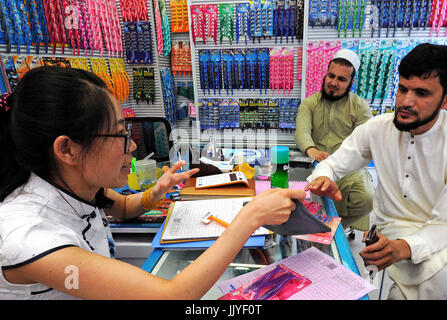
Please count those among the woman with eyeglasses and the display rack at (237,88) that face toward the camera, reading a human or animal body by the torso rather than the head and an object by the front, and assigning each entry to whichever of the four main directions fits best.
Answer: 1

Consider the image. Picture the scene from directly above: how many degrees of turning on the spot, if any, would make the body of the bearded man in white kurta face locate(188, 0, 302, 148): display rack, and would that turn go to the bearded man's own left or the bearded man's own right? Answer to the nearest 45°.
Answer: approximately 90° to the bearded man's own right

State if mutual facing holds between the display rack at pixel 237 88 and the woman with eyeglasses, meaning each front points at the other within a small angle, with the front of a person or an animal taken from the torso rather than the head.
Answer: no

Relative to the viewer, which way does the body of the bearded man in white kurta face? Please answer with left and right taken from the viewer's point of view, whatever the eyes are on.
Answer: facing the viewer and to the left of the viewer

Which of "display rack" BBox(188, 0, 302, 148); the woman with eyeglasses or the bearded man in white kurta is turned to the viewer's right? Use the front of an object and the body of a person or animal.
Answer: the woman with eyeglasses

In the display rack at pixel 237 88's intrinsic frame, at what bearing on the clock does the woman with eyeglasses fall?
The woman with eyeglasses is roughly at 12 o'clock from the display rack.

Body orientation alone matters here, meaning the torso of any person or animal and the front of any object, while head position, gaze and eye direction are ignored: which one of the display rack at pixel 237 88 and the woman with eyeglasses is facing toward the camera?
the display rack

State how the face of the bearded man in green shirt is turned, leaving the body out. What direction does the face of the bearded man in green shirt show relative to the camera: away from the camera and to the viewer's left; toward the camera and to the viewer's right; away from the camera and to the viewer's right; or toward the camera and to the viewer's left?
toward the camera and to the viewer's left

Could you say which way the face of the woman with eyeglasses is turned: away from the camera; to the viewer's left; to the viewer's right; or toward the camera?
to the viewer's right

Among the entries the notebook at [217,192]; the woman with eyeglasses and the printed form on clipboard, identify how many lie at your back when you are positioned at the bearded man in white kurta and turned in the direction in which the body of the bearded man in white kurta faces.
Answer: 0

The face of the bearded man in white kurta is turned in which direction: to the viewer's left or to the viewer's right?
to the viewer's left

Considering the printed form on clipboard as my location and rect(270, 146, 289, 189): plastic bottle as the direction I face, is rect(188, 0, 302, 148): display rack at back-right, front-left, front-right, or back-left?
front-left

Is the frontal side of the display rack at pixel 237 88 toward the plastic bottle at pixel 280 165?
yes

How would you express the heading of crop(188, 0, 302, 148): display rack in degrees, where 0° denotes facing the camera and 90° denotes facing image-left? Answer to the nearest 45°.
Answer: approximately 0°

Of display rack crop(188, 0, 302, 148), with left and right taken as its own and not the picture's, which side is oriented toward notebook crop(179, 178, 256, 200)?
front

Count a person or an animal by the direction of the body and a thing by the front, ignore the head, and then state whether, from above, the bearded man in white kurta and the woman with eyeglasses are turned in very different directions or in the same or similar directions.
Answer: very different directions

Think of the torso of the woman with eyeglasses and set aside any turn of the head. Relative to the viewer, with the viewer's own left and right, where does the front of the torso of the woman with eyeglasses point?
facing to the right of the viewer

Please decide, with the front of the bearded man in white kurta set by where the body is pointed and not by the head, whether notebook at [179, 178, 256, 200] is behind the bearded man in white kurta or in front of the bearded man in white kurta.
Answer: in front
